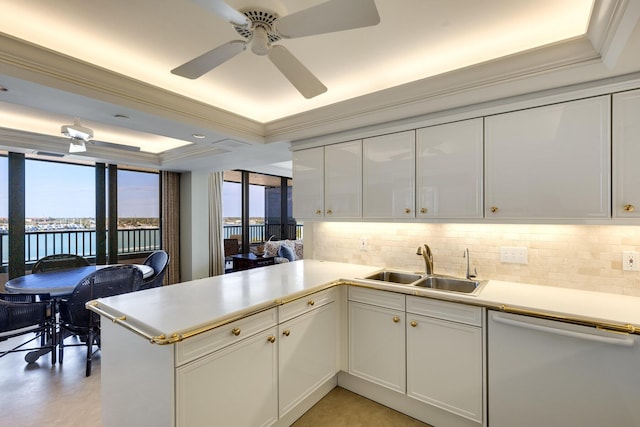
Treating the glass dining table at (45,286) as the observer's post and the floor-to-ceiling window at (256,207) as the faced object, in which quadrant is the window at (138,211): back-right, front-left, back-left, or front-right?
front-left

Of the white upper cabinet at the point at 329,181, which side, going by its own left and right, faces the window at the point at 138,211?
right

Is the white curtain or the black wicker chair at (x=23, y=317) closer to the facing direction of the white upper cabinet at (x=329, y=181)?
the black wicker chair

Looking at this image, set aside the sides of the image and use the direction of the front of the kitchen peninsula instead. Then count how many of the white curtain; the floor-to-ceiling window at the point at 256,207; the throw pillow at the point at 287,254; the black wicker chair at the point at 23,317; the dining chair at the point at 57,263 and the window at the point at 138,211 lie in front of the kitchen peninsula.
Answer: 0

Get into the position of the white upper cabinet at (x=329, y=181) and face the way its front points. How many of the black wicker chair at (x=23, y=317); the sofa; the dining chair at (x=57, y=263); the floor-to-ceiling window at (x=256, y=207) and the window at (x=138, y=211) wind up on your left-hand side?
0

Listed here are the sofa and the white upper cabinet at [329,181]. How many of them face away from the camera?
0

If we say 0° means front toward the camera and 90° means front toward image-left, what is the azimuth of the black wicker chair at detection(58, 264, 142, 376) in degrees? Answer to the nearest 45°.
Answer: approximately 135°

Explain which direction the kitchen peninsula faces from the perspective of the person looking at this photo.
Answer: facing the viewer and to the right of the viewer

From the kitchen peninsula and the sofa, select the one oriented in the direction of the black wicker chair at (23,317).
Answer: the sofa

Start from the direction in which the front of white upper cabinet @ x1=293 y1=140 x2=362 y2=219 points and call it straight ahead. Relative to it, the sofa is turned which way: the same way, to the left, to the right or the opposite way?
the same way

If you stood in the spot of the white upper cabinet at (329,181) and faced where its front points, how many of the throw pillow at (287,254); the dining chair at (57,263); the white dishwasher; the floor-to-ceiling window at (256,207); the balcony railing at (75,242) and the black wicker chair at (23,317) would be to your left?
1

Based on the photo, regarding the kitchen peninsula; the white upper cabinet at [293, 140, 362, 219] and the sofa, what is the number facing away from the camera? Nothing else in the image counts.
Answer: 0

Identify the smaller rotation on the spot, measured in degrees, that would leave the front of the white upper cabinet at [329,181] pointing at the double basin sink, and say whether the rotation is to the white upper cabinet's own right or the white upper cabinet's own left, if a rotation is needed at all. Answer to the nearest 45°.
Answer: approximately 90° to the white upper cabinet's own left

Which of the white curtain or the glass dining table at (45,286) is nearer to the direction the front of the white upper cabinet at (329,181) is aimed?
the glass dining table

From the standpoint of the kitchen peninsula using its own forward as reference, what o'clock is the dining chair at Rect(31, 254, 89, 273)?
The dining chair is roughly at 5 o'clock from the kitchen peninsula.

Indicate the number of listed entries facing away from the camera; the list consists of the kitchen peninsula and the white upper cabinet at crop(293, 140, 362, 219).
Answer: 0

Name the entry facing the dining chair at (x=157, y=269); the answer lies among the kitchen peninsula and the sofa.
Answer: the sofa
